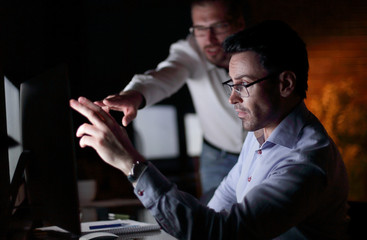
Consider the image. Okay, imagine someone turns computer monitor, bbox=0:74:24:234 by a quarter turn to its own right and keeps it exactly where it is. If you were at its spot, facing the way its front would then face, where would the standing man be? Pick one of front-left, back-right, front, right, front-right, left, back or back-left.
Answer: back-left

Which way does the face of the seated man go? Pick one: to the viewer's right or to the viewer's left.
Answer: to the viewer's left

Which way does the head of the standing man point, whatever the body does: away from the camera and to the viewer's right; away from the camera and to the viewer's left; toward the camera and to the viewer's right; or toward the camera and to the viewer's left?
toward the camera and to the viewer's left

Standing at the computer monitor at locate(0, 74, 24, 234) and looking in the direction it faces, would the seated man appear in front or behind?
in front

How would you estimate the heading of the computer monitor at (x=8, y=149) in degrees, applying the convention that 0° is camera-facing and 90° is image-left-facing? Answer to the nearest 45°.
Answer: approximately 270°
